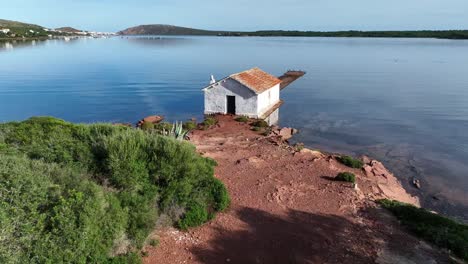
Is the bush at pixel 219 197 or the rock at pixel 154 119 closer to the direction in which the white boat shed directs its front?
the bush

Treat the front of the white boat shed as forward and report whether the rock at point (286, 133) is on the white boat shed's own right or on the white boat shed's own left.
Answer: on the white boat shed's own left

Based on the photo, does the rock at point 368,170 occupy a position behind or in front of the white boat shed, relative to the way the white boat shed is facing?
in front

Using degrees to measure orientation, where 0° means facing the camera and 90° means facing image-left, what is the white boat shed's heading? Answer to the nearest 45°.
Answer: approximately 0°

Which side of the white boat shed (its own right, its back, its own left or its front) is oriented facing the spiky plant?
front

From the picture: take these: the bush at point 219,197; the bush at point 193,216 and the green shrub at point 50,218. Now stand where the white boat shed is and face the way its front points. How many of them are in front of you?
3

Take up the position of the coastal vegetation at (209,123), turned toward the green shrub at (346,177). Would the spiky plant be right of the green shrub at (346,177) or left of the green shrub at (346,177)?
right

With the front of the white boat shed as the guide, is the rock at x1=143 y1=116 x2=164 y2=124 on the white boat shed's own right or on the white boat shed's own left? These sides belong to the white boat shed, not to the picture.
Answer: on the white boat shed's own right

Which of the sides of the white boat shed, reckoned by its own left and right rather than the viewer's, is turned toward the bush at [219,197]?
front

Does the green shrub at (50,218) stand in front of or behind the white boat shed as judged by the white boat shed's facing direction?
in front

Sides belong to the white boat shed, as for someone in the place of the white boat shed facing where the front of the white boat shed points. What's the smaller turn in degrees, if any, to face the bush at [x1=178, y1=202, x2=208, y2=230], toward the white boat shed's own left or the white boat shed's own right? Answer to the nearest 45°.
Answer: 0° — it already faces it

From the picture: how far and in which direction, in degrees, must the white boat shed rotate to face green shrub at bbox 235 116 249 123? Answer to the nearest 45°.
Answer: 0° — it already faces it

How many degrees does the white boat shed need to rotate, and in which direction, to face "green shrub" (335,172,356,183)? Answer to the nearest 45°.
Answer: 0° — it already faces it
